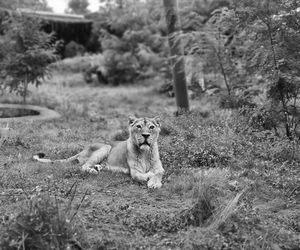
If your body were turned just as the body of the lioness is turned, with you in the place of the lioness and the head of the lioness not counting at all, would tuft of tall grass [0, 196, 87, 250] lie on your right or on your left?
on your right

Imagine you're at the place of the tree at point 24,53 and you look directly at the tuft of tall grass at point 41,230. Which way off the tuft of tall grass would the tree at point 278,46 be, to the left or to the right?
left

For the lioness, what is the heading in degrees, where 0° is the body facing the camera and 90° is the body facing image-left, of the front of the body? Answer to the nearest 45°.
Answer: approximately 315°

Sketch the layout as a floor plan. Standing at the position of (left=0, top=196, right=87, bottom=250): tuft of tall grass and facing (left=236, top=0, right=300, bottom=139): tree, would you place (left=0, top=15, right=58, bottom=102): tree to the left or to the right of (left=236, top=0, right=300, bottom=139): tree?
left

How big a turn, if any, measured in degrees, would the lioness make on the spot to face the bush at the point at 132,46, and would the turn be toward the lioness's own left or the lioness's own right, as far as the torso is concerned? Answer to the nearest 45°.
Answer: approximately 135° to the lioness's own left

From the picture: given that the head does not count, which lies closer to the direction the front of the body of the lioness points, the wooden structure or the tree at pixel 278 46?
the tree

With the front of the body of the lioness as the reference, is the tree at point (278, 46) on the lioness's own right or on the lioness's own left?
on the lioness's own left

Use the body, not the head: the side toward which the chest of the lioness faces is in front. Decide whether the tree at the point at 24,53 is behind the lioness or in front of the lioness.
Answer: behind

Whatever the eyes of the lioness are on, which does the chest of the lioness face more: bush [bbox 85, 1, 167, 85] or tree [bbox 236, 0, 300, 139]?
the tree

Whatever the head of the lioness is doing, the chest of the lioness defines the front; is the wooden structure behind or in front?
behind
